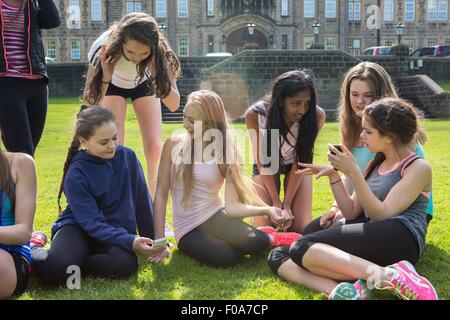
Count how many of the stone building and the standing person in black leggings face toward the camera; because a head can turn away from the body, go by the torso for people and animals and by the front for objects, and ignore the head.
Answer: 2

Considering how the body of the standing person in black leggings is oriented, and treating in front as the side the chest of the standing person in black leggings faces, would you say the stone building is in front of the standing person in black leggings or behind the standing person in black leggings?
behind

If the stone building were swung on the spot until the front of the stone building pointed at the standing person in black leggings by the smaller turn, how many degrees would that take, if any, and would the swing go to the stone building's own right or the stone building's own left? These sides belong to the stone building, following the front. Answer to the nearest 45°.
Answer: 0° — it already faces them

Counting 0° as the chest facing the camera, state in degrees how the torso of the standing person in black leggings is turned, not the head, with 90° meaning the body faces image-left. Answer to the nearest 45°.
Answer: approximately 0°

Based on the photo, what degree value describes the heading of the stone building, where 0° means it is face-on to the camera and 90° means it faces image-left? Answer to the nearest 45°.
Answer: approximately 0°
